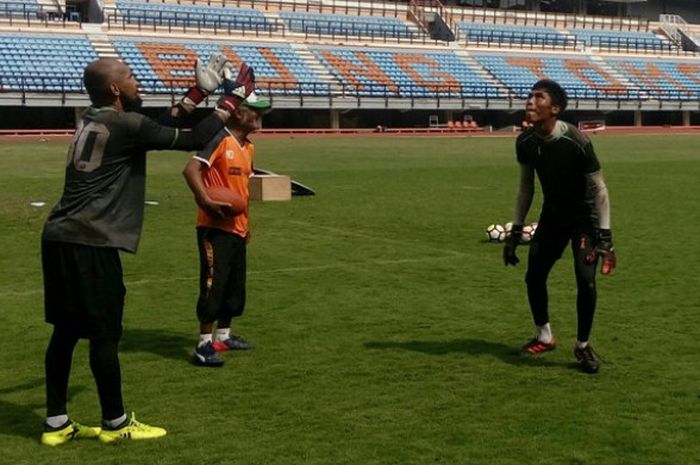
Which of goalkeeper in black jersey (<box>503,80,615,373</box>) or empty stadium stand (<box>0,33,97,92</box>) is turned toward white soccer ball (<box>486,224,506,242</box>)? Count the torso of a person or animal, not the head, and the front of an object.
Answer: the empty stadium stand

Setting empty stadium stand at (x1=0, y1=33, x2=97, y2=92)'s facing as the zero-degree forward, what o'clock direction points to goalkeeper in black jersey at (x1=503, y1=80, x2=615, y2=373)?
The goalkeeper in black jersey is roughly at 12 o'clock from the empty stadium stand.

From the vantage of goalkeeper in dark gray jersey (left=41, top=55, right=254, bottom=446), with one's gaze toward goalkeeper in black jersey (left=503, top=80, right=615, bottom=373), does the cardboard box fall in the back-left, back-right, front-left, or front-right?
front-left

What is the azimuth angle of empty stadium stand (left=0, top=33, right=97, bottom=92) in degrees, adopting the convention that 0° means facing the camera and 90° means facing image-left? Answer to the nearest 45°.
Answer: approximately 0°

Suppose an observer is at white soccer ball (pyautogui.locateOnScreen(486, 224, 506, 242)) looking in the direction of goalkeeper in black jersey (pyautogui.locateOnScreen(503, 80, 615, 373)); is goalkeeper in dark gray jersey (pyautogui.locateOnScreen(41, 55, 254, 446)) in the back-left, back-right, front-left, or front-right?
front-right

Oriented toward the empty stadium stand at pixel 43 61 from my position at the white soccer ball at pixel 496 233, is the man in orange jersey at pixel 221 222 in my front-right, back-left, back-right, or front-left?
back-left

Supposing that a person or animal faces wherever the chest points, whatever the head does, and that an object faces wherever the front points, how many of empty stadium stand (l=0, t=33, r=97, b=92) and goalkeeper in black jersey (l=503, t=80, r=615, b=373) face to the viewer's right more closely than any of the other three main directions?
0

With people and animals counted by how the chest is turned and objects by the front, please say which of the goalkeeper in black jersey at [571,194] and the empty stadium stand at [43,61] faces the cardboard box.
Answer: the empty stadium stand

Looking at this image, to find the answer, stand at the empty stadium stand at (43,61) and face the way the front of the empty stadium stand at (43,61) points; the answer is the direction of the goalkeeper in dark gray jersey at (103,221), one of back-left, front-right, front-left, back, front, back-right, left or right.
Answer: front

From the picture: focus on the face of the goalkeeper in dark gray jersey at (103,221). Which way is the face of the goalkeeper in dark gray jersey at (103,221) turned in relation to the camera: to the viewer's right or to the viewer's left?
to the viewer's right

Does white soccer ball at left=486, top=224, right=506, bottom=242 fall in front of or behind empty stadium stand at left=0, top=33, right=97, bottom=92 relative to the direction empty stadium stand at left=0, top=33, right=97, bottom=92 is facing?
in front
